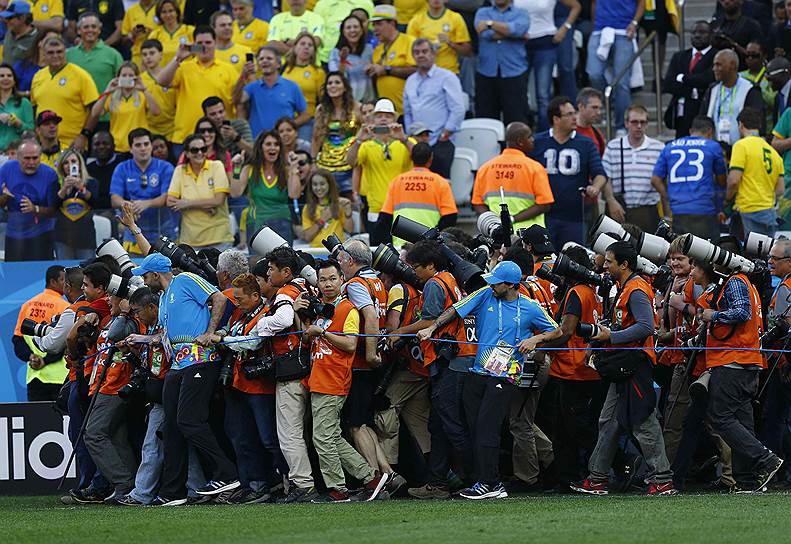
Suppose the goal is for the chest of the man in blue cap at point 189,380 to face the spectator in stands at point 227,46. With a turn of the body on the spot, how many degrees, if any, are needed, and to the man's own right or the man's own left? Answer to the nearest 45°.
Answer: approximately 135° to the man's own right

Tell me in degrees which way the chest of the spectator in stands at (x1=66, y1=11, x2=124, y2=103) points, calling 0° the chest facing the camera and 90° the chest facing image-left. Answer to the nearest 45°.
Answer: approximately 0°

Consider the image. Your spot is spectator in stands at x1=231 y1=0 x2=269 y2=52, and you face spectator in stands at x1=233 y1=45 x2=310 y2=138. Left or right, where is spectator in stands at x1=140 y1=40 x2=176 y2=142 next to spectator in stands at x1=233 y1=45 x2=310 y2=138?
right

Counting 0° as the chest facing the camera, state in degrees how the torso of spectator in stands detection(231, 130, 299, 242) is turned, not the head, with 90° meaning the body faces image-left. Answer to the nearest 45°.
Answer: approximately 0°

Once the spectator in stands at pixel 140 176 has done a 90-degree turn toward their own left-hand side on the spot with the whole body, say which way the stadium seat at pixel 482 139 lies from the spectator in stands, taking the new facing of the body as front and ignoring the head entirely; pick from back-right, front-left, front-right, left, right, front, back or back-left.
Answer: front

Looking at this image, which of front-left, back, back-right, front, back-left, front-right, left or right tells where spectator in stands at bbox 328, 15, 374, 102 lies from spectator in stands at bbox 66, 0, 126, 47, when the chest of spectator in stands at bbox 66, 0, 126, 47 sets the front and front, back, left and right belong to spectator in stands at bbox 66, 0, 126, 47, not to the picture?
front-left

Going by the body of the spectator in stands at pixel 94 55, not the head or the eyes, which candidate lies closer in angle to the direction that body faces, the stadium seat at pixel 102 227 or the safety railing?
the stadium seat

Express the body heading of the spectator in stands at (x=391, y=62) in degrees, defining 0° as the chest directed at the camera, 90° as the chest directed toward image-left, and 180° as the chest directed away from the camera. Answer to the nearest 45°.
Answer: approximately 45°
